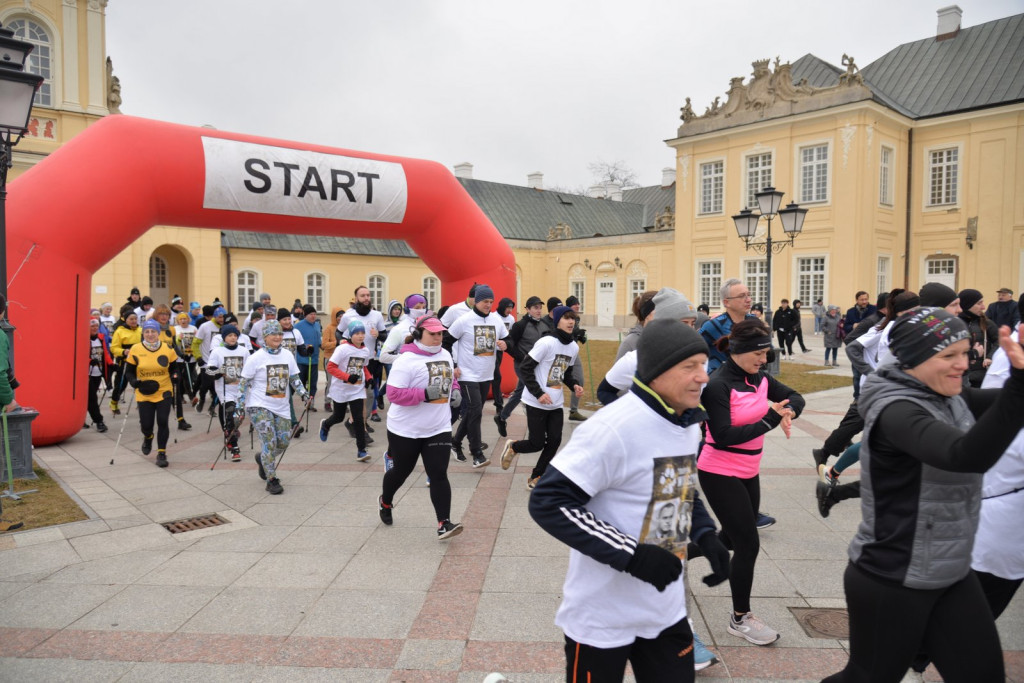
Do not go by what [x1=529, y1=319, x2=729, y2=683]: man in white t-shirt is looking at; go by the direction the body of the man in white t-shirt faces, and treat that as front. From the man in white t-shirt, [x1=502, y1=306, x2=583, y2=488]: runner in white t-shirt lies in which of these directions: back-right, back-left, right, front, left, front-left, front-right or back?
back-left

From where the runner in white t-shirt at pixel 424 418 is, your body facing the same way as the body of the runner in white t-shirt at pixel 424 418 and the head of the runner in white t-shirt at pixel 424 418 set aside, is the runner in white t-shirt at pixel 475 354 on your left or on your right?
on your left

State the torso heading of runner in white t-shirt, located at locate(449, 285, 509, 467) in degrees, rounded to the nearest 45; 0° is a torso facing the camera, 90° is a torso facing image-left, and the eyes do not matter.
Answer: approximately 315°

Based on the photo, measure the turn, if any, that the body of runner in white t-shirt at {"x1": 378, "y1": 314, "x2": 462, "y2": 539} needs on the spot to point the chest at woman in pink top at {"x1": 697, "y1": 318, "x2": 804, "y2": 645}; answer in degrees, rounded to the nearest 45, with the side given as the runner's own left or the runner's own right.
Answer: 0° — they already face them

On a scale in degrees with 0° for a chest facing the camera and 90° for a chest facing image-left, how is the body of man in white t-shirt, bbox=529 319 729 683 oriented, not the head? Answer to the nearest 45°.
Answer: approximately 315°
